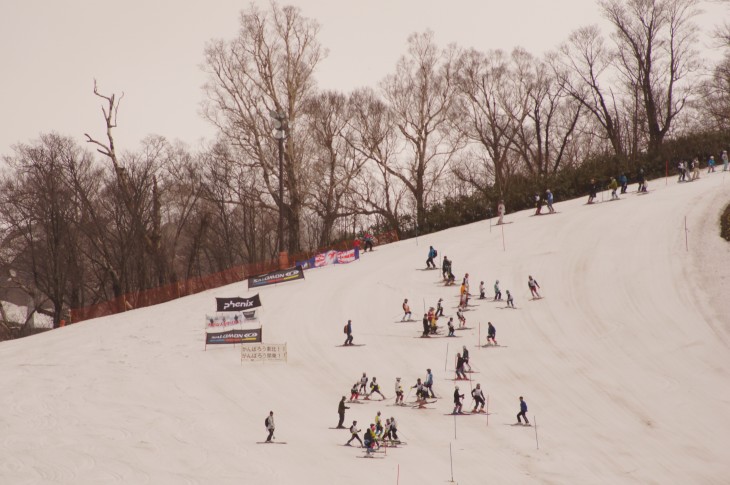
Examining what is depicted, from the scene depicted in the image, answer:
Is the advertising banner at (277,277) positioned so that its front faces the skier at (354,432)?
yes

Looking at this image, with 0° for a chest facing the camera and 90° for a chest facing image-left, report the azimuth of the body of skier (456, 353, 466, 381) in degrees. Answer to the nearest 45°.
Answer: approximately 90°

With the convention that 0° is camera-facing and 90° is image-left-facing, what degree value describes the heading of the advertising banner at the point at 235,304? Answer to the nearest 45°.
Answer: approximately 0°

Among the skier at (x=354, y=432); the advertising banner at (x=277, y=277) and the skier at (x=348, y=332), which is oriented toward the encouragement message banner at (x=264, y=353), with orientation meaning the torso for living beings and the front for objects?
the advertising banner at (x=277, y=277)

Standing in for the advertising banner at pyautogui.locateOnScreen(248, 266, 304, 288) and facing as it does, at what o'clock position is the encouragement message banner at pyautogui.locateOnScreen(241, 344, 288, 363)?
the encouragement message banner at pyautogui.locateOnScreen(241, 344, 288, 363) is roughly at 12 o'clock from the advertising banner at pyautogui.locateOnScreen(248, 266, 304, 288).

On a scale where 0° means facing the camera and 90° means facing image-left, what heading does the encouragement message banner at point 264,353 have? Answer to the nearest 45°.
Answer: approximately 0°
